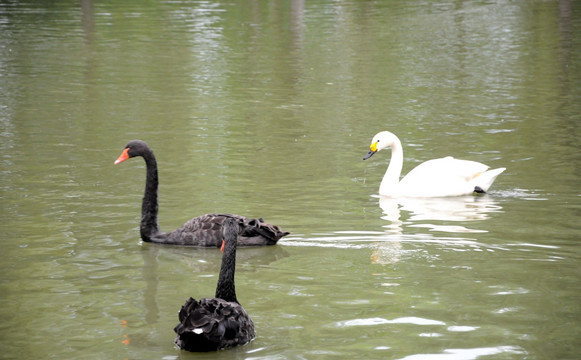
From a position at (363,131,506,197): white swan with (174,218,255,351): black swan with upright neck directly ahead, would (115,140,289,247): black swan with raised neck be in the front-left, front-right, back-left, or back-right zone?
front-right

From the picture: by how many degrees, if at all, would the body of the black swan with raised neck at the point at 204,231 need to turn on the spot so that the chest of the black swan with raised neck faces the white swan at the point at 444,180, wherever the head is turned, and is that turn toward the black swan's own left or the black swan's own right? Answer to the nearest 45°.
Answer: approximately 135° to the black swan's own right

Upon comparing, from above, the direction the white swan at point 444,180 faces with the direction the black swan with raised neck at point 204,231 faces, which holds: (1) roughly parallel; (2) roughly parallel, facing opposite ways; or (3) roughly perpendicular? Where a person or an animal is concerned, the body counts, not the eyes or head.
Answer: roughly parallel

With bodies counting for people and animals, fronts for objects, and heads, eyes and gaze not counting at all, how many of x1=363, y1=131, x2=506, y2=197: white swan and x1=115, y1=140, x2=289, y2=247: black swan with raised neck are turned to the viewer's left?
2

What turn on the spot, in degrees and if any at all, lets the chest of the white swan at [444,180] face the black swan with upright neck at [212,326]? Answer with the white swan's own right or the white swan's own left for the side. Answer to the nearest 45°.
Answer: approximately 90° to the white swan's own left

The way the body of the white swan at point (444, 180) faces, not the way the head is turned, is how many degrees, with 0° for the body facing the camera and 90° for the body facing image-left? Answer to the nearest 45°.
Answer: approximately 90°

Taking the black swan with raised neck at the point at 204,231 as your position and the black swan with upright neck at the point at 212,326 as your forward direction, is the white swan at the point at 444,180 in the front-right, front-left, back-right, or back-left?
back-left

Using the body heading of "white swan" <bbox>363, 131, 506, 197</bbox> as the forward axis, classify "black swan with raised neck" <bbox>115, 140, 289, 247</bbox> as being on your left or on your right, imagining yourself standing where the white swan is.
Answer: on your left

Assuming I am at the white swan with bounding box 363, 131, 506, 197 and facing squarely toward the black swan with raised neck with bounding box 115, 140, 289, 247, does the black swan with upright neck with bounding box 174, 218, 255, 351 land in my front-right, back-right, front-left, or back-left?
front-left

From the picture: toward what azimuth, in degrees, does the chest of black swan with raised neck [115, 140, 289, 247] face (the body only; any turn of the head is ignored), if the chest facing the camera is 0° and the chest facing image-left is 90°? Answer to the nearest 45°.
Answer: approximately 90°

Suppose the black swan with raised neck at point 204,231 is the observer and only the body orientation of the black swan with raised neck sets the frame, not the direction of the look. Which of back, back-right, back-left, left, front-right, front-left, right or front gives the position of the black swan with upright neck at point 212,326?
left
